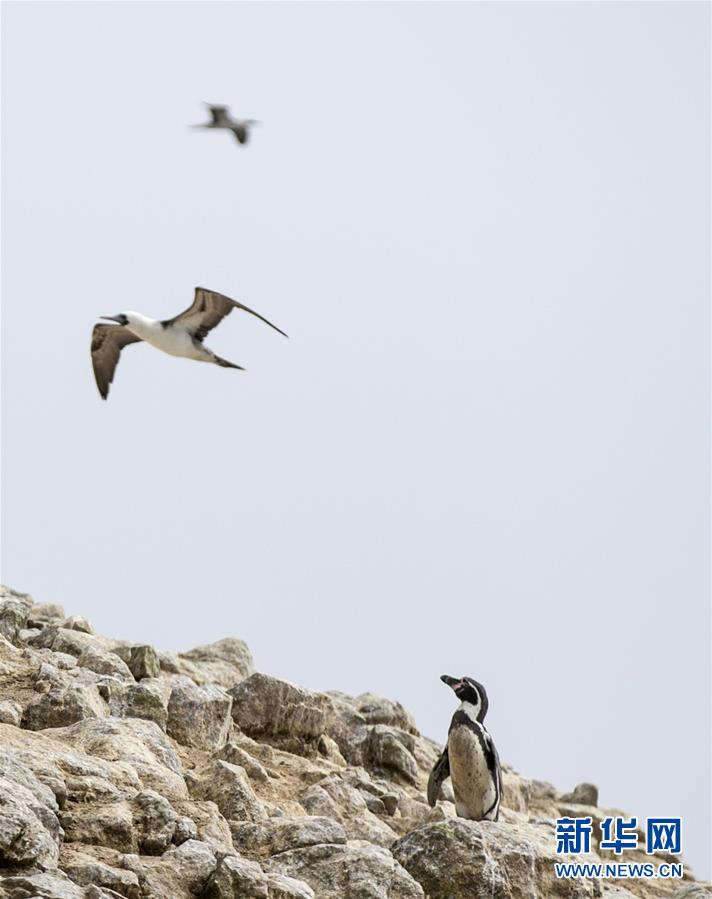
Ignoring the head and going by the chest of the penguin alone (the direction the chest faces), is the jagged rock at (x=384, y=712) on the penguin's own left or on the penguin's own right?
on the penguin's own right

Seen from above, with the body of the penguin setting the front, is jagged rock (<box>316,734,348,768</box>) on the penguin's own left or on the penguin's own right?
on the penguin's own right

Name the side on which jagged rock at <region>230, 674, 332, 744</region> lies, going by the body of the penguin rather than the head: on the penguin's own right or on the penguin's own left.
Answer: on the penguin's own right

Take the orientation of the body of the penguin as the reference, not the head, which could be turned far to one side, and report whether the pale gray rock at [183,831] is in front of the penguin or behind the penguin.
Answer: in front

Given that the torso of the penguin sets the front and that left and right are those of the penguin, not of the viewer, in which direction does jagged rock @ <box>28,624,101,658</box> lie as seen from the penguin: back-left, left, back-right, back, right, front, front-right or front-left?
front-right

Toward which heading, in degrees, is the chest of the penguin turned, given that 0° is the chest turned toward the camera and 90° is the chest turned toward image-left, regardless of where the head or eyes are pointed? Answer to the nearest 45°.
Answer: approximately 45°
